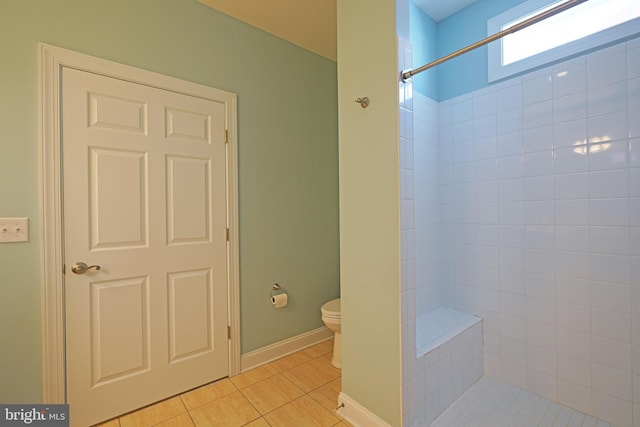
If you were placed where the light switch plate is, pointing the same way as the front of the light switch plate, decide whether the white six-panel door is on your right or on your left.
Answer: on your left

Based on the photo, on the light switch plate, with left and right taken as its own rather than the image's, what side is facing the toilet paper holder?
left

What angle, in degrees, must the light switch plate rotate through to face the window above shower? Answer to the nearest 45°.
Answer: approximately 45° to its left

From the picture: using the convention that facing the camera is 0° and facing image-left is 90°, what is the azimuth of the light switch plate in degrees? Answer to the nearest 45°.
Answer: approximately 0°

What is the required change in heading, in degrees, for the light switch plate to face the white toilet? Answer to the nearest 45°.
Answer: approximately 45° to its left
